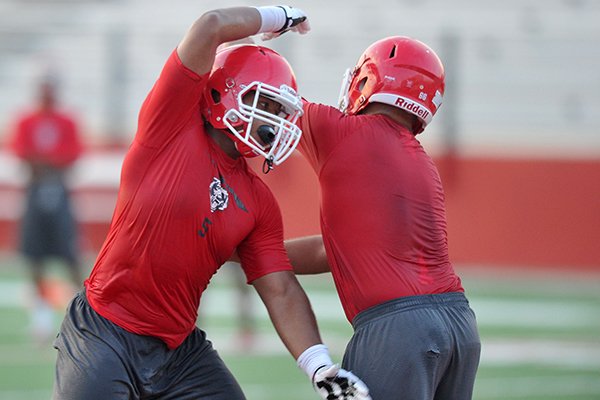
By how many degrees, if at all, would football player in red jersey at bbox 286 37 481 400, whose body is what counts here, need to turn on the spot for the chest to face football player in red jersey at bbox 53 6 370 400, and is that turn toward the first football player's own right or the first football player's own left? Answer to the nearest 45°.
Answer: approximately 45° to the first football player's own left

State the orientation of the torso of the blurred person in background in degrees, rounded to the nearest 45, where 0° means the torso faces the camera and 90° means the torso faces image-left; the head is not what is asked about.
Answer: approximately 0°

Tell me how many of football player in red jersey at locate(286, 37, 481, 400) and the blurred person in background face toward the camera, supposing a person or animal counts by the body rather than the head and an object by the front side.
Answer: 1

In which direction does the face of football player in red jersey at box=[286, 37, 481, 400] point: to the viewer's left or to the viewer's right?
to the viewer's left

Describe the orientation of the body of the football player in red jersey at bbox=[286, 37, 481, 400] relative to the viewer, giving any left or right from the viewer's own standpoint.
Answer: facing away from the viewer and to the left of the viewer

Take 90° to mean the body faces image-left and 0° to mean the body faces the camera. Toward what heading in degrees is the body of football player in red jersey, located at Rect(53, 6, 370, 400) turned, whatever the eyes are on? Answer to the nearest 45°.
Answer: approximately 315°

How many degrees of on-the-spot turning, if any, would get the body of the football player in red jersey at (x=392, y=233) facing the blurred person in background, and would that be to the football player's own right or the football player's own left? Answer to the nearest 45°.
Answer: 0° — they already face them

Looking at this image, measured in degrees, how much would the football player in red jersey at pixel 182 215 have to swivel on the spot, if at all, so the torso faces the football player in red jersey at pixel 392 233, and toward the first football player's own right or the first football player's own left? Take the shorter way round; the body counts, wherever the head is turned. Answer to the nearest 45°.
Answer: approximately 45° to the first football player's own left

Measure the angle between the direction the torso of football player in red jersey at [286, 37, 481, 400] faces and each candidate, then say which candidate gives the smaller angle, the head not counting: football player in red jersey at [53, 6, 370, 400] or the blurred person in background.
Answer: the blurred person in background

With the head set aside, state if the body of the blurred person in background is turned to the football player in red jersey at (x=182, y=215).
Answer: yes
